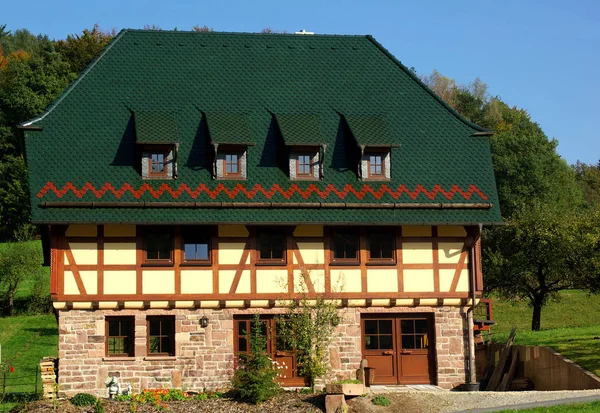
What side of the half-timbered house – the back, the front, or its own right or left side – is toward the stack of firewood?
right

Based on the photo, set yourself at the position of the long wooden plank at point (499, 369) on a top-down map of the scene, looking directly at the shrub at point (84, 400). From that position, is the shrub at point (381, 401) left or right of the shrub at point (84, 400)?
left

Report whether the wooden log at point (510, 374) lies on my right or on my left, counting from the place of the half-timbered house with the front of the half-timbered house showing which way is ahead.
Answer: on my left

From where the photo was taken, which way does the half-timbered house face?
toward the camera

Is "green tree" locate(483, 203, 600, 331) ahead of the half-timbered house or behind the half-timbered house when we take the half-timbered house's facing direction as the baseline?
behind

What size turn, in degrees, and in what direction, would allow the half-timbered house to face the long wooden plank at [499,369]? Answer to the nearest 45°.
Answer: approximately 90° to its left
